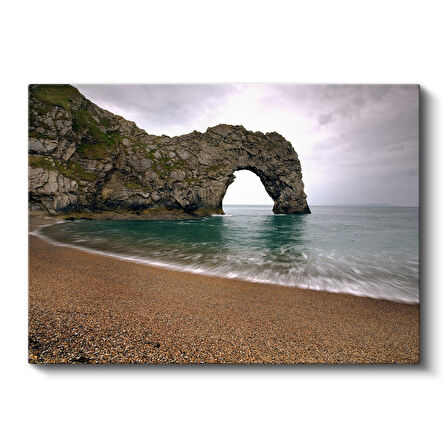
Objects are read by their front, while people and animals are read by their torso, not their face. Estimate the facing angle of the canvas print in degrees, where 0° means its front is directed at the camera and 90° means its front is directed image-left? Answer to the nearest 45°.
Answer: approximately 0°
